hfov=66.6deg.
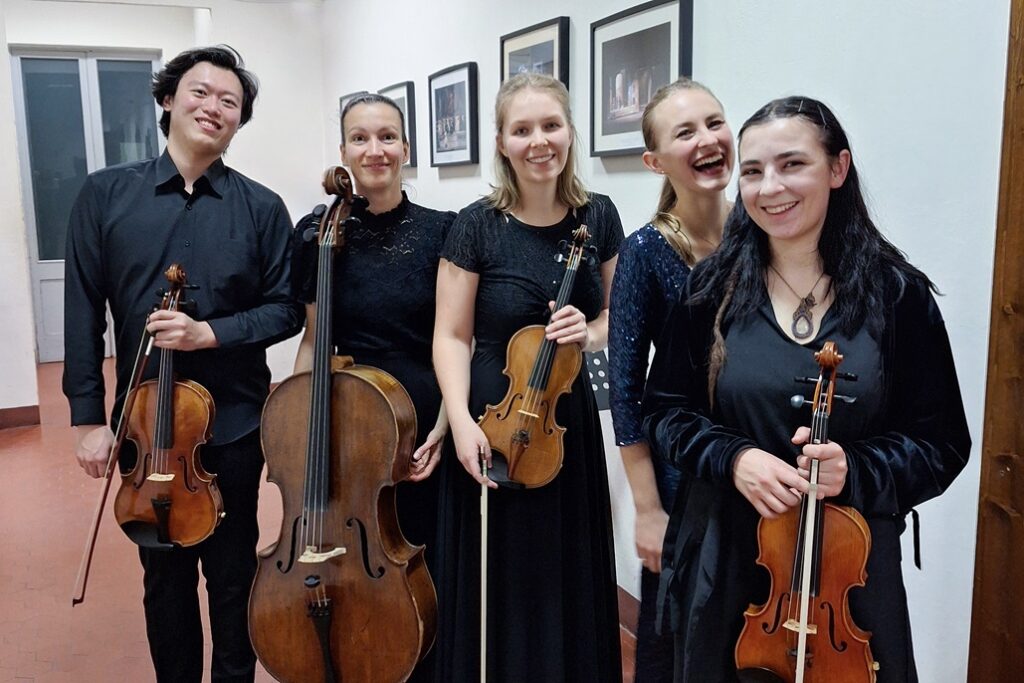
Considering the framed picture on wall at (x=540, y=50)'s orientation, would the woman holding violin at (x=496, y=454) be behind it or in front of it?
in front

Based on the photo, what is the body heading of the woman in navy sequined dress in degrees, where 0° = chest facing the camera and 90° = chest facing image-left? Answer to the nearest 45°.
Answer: approximately 315°

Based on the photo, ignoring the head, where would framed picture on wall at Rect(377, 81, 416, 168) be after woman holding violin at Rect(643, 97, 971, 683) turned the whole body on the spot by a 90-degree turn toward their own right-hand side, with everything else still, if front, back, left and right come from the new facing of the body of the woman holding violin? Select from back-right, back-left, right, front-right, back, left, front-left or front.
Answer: front-right
